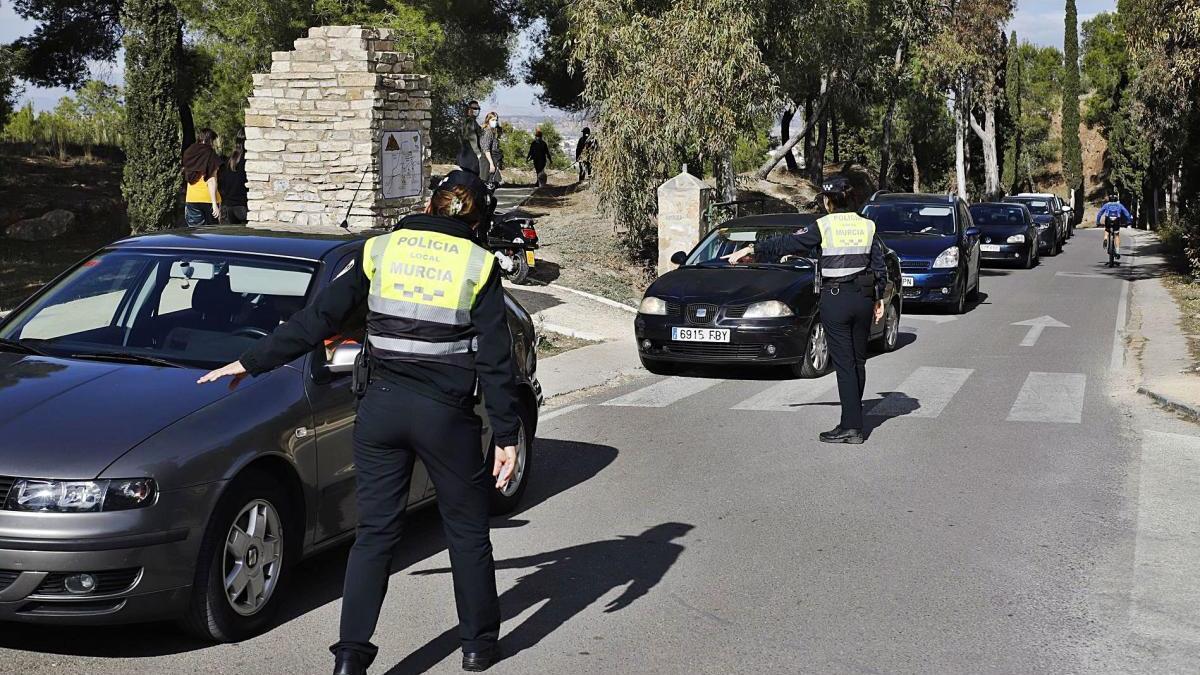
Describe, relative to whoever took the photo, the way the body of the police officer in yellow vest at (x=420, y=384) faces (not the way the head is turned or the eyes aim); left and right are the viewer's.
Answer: facing away from the viewer

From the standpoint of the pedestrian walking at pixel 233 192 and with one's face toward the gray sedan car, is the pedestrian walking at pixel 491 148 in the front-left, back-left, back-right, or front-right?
back-left

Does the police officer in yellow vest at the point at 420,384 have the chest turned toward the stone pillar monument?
yes

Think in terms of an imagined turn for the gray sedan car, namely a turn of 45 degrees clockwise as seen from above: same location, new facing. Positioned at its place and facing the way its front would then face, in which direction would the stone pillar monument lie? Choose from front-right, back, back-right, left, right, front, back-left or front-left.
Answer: right

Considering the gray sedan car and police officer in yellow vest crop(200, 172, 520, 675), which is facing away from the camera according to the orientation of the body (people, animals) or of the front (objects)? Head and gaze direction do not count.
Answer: the police officer in yellow vest
